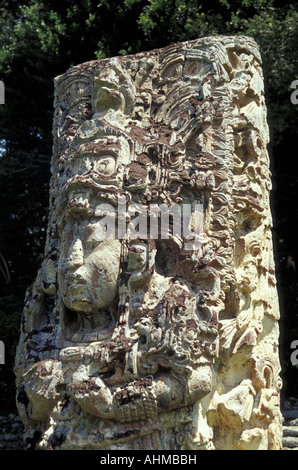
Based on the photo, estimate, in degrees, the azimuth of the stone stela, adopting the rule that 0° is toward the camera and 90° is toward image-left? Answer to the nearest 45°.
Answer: approximately 45°
